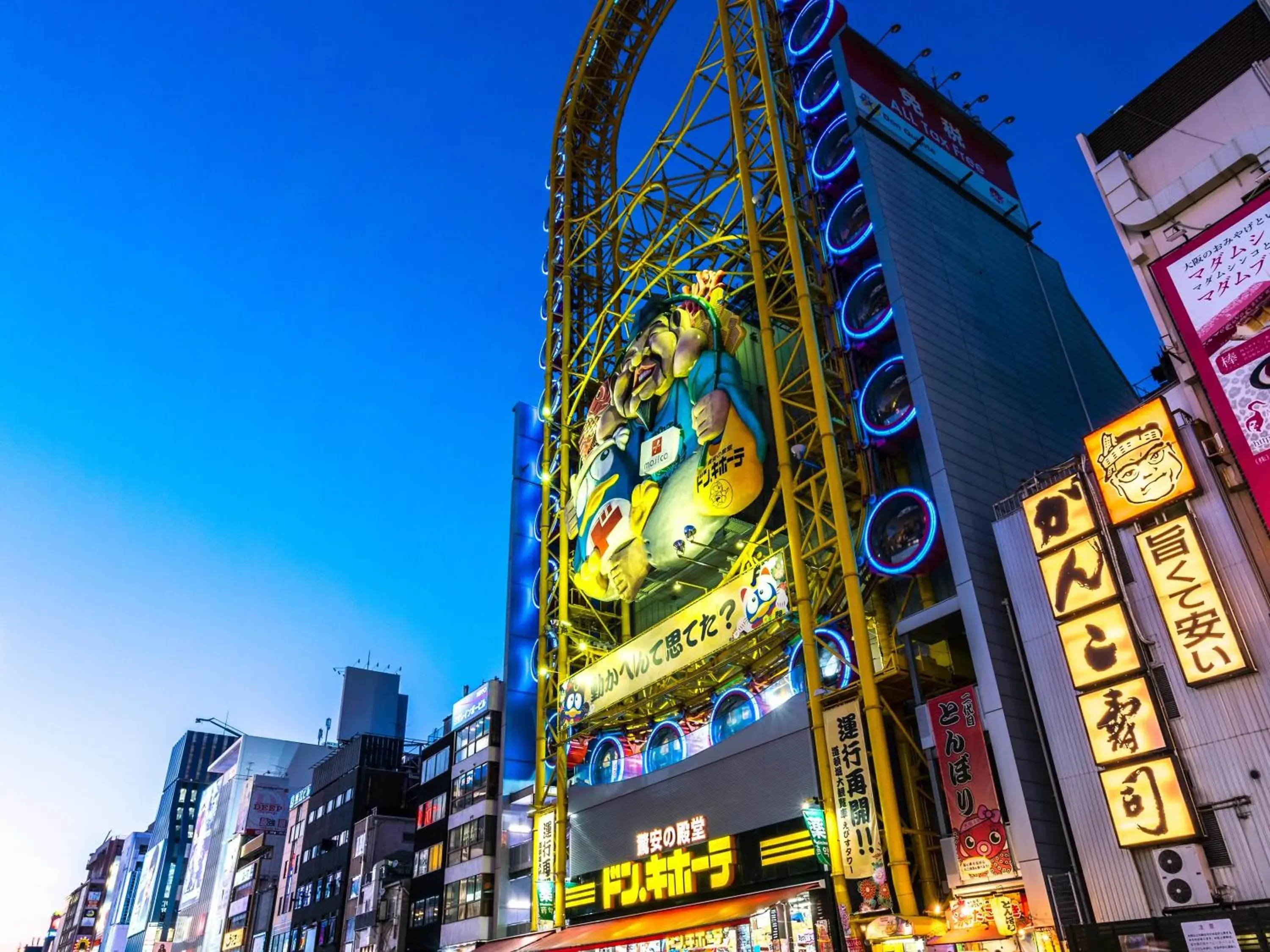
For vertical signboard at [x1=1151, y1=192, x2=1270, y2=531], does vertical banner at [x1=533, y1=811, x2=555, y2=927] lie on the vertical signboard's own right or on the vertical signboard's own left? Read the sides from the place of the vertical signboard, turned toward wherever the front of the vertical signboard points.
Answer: on the vertical signboard's own right

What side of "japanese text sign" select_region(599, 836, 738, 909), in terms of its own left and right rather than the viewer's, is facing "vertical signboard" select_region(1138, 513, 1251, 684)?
left

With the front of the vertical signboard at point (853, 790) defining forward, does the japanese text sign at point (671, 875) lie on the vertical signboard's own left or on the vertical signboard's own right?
on the vertical signboard's own right

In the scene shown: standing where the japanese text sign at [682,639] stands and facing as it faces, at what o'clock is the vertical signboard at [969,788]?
The vertical signboard is roughly at 9 o'clock from the japanese text sign.

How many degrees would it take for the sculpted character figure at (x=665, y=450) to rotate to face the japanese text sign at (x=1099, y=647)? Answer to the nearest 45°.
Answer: approximately 90° to its left

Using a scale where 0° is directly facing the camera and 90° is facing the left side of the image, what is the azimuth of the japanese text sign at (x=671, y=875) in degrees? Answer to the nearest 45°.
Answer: approximately 45°
